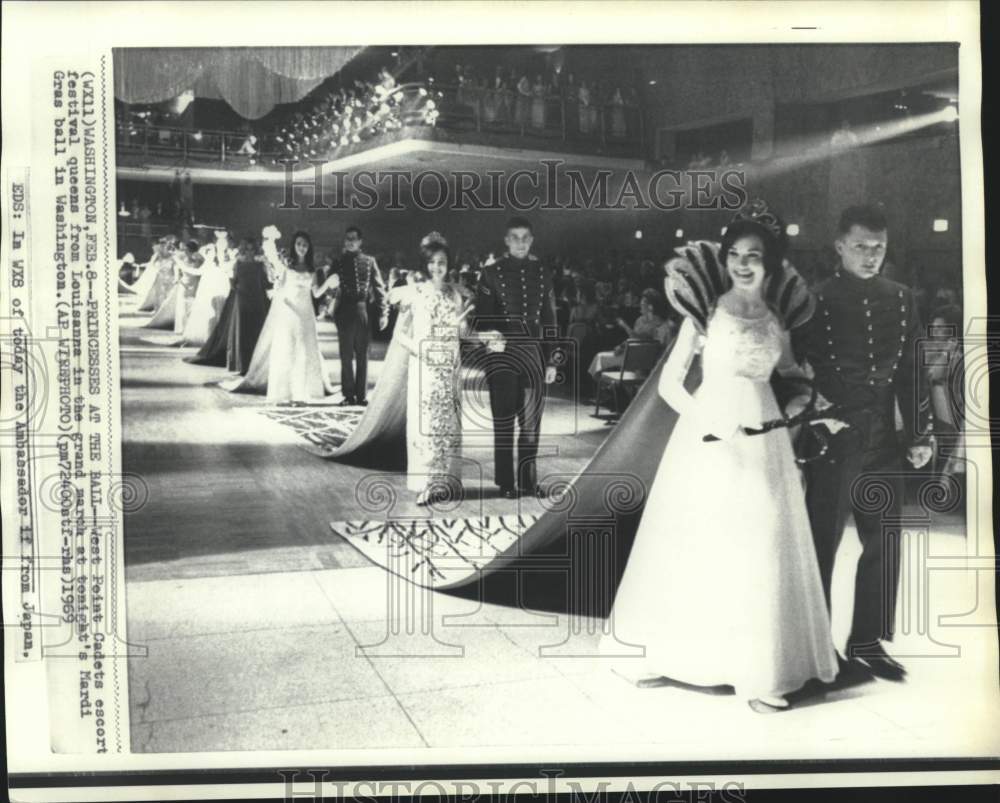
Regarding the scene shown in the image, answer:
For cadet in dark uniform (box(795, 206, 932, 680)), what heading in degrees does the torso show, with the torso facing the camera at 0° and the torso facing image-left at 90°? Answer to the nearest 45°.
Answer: approximately 0°

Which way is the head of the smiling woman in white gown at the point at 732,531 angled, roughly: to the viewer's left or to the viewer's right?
to the viewer's left

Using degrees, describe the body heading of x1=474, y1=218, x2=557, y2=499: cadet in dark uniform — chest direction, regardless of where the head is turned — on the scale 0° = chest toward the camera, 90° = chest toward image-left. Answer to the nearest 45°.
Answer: approximately 0°

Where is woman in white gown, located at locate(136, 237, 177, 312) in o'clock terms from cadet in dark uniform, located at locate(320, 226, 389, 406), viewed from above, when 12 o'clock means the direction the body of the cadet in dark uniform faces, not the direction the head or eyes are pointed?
The woman in white gown is roughly at 5 o'clock from the cadet in dark uniform.

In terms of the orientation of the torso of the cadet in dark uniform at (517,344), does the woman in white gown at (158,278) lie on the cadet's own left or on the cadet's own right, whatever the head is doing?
on the cadet's own right

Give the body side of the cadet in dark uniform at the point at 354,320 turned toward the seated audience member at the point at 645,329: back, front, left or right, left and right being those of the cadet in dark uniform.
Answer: left
